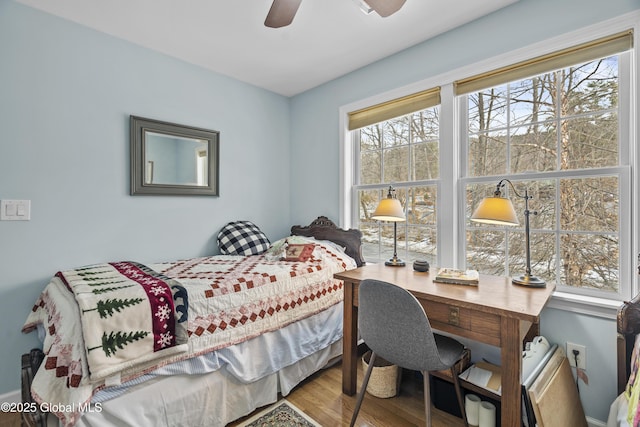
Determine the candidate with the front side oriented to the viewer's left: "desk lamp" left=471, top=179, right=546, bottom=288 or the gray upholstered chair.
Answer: the desk lamp

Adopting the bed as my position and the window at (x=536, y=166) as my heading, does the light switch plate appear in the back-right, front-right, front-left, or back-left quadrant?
back-right

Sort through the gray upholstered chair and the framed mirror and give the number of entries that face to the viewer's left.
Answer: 0

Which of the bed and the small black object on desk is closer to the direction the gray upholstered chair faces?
the small black object on desk

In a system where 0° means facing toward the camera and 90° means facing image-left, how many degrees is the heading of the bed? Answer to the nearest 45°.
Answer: approximately 45°

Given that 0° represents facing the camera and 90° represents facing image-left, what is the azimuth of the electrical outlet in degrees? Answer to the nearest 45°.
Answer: approximately 45°

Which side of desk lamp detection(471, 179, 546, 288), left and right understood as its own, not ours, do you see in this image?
left

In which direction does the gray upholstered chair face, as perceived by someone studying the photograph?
facing away from the viewer and to the right of the viewer

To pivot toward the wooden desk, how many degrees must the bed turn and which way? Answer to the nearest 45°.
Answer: approximately 90° to its left

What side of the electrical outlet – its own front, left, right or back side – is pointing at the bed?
front

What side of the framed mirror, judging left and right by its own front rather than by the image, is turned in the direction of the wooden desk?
front

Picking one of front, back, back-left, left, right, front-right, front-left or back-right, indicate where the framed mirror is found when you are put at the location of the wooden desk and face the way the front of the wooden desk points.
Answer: front-right

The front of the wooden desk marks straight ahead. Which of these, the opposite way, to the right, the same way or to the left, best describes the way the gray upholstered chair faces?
the opposite way

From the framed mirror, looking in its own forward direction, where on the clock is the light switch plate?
The light switch plate is roughly at 4 o'clock from the framed mirror.

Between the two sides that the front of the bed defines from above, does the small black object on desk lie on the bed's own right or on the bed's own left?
on the bed's own left

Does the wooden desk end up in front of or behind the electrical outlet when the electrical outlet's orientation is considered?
in front

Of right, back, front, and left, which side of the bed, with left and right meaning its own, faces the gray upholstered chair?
left

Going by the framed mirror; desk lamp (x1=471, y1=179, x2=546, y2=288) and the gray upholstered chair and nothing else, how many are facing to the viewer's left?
1
